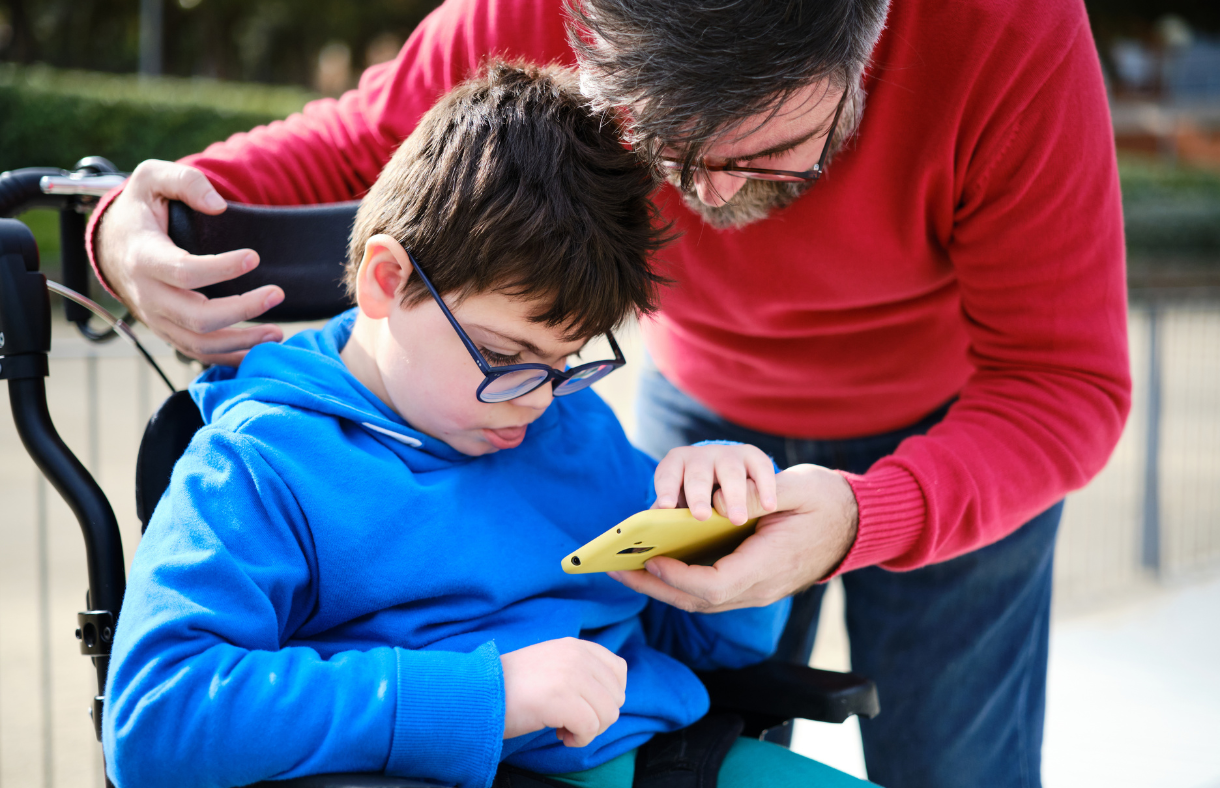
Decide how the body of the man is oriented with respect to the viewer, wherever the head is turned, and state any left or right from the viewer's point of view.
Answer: facing the viewer and to the left of the viewer

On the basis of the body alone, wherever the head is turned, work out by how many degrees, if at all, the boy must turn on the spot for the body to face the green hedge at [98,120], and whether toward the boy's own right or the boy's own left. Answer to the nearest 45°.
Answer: approximately 135° to the boy's own left

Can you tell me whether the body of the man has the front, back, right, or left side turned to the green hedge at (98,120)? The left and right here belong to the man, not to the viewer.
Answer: right

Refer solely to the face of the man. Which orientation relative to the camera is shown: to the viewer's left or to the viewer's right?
to the viewer's left

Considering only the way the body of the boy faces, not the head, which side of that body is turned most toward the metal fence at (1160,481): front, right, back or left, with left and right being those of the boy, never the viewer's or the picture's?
left

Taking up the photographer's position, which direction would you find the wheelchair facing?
facing the viewer and to the right of the viewer

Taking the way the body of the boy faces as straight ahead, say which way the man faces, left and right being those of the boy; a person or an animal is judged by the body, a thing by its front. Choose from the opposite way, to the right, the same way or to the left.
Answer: to the right

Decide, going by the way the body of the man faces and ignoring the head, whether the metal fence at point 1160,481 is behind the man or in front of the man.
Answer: behind

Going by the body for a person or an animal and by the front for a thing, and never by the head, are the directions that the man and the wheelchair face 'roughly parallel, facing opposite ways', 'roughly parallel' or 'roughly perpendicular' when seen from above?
roughly perpendicular
